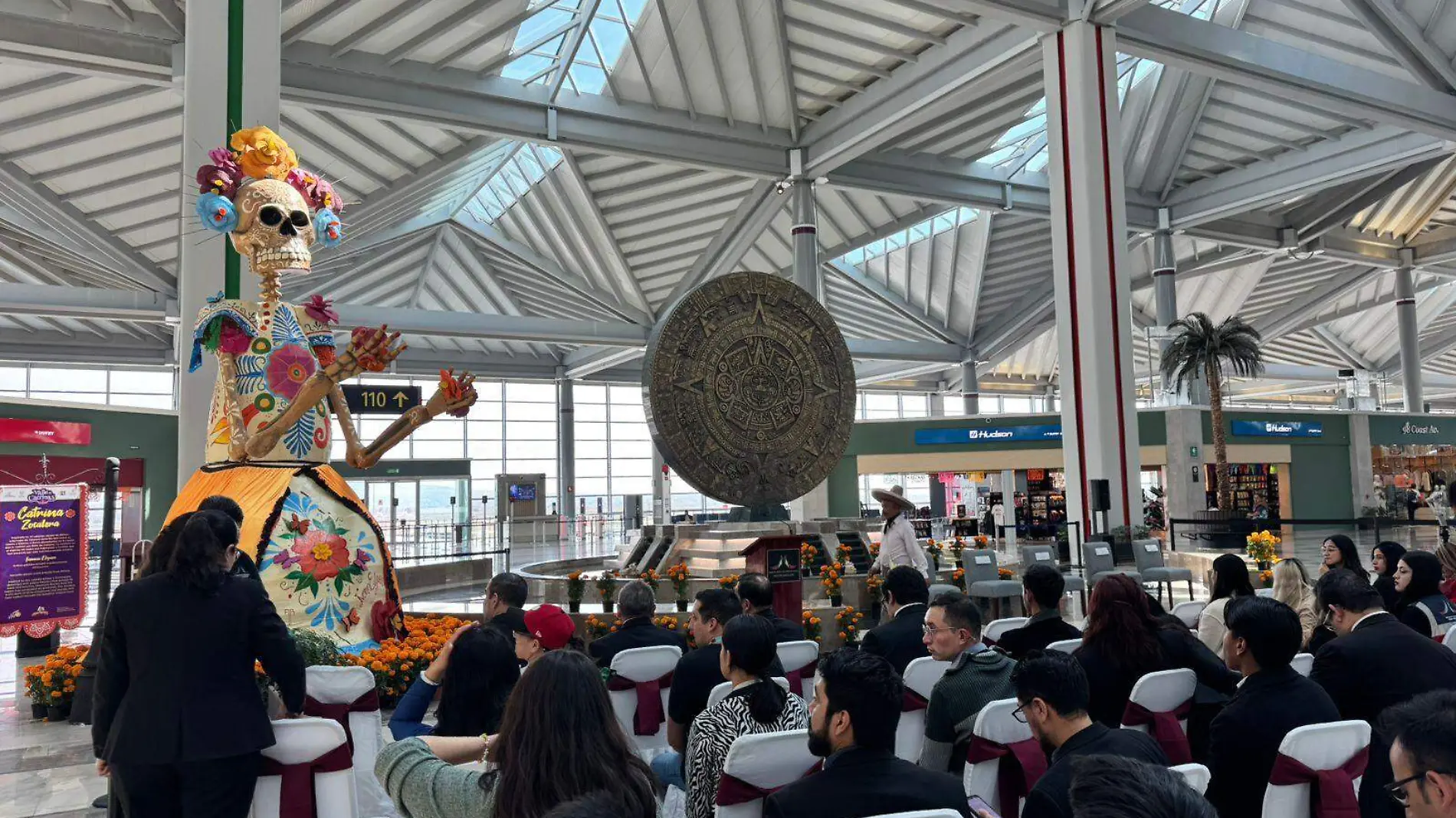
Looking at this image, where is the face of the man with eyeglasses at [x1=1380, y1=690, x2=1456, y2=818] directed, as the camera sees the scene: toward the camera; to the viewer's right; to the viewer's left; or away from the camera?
to the viewer's left

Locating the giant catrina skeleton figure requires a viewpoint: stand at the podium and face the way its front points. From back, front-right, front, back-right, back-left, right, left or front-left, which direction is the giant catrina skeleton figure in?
right

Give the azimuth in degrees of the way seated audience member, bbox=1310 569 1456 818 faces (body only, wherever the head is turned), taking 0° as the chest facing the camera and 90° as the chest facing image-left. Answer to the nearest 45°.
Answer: approximately 135°

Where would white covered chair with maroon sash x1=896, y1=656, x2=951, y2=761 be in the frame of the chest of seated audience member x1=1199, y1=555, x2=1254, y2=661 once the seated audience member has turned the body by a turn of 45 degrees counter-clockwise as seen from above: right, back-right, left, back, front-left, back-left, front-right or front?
front-left

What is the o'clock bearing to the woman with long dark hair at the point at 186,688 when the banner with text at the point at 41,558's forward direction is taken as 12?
The woman with long dark hair is roughly at 12 o'clock from the banner with text.

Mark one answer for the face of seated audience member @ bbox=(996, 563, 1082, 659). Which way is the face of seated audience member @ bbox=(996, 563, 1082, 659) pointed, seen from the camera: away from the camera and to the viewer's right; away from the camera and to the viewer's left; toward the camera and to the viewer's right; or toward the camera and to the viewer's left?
away from the camera and to the viewer's left

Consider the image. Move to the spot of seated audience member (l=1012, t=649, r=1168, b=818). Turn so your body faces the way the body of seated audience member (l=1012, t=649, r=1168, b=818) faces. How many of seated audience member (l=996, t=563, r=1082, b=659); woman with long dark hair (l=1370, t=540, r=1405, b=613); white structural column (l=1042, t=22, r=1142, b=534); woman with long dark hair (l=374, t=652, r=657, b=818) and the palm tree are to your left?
1

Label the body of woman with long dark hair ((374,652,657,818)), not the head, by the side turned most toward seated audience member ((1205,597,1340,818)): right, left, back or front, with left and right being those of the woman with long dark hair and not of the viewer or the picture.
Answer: right

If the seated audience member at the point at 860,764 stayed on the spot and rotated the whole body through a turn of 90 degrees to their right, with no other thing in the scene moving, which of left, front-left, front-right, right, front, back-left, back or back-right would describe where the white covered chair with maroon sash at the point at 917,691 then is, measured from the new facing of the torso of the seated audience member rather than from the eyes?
front-left

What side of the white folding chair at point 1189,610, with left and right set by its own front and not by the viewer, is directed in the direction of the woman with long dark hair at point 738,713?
left

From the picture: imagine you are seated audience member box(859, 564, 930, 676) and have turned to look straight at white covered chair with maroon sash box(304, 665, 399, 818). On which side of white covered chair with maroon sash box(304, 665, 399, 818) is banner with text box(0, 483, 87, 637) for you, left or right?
right

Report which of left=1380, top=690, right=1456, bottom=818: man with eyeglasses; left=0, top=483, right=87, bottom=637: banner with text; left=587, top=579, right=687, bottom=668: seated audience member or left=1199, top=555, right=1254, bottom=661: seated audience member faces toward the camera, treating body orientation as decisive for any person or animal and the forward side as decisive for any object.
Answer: the banner with text

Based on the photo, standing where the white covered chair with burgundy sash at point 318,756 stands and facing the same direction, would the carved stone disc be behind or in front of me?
in front

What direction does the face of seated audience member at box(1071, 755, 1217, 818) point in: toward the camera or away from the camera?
away from the camera

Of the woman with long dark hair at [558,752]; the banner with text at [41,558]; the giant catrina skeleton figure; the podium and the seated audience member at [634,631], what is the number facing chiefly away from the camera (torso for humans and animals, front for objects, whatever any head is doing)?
2

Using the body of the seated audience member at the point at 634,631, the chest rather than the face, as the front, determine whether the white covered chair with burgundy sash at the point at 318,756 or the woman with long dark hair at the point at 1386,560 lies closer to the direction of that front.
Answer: the woman with long dark hair

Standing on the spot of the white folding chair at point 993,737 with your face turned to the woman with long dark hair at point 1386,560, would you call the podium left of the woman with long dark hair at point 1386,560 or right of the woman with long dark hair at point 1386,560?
left
